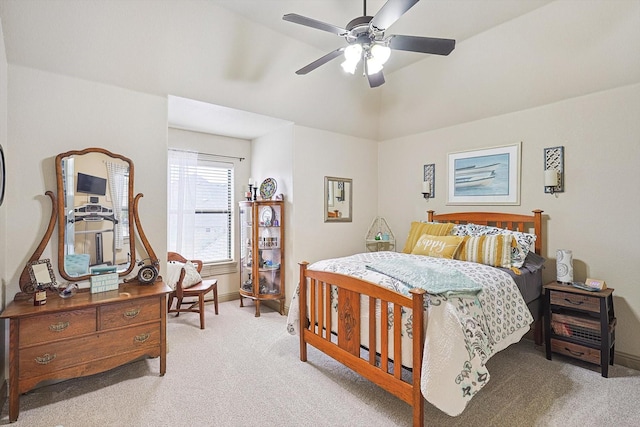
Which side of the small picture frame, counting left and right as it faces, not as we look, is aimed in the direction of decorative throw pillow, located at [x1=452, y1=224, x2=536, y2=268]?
front

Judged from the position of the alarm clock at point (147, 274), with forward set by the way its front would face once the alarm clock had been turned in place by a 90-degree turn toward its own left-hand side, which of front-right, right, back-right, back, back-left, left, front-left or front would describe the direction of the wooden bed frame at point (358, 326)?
front-right

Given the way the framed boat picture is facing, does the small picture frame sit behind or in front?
in front

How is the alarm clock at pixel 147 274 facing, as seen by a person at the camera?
facing the viewer

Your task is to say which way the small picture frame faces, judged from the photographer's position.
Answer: facing the viewer and to the right of the viewer

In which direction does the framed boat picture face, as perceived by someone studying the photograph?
facing the viewer and to the left of the viewer

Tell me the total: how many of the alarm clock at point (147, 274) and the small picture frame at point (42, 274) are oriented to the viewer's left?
0

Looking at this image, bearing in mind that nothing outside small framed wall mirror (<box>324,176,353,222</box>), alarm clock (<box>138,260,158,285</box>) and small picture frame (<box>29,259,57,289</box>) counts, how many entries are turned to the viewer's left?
0

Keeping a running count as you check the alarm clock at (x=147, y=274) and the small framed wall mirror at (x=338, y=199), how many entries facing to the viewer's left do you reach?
0

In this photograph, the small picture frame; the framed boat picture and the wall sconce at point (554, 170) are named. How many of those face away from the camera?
0

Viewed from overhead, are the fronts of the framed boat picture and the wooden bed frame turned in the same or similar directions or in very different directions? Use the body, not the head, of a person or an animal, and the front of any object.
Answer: same or similar directions
